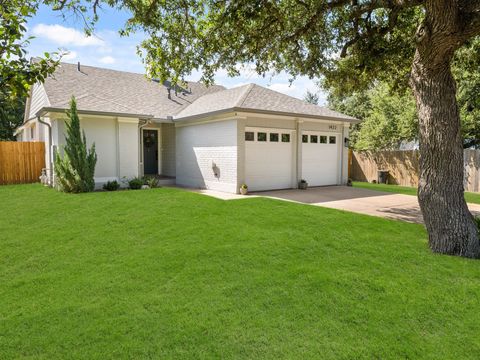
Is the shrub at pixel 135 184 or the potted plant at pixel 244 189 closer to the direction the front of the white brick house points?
the potted plant

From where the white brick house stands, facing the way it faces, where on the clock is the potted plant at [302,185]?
The potted plant is roughly at 11 o'clock from the white brick house.

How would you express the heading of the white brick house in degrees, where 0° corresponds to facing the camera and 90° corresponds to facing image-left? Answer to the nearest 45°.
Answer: approximately 315°

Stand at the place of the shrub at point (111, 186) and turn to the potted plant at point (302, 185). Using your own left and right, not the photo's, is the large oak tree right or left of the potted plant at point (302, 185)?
right

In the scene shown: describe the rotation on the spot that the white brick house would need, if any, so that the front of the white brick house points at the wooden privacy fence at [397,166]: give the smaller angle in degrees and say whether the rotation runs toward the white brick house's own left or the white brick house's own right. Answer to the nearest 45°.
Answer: approximately 45° to the white brick house's own left

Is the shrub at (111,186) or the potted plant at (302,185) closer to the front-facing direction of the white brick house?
the potted plant

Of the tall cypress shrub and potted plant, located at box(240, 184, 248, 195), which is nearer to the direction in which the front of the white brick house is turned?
the potted plant

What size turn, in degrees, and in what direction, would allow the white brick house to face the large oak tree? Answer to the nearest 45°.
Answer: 0° — it already faces it

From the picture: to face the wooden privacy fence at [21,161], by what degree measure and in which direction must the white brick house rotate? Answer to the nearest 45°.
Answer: approximately 135° to its right

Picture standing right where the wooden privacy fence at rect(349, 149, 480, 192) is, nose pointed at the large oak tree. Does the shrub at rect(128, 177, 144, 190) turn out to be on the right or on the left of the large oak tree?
right
